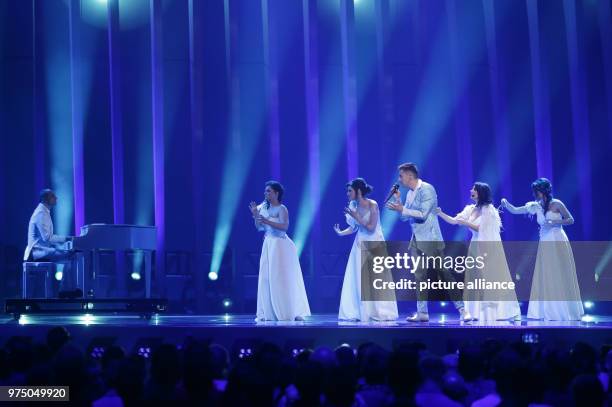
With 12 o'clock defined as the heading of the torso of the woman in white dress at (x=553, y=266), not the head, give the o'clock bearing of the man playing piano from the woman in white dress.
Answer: The man playing piano is roughly at 1 o'clock from the woman in white dress.

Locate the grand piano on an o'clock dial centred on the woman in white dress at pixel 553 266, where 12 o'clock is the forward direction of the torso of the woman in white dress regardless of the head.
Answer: The grand piano is roughly at 1 o'clock from the woman in white dress.

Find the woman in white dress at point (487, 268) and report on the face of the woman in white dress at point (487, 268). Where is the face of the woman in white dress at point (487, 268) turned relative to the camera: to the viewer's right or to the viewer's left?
to the viewer's left

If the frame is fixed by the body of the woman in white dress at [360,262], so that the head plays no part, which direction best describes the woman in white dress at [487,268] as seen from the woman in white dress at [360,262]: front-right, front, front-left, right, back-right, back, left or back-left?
back-left

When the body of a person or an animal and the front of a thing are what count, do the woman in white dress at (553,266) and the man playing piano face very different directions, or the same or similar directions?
very different directions

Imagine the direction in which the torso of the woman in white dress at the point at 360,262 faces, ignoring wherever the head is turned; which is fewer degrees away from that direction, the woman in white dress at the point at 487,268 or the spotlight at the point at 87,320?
the spotlight

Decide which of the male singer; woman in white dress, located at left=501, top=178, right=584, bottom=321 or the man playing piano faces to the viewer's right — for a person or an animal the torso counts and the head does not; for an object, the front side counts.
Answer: the man playing piano

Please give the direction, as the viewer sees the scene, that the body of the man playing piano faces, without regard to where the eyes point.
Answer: to the viewer's right

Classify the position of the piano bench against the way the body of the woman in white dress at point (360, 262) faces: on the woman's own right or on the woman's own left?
on the woman's own right

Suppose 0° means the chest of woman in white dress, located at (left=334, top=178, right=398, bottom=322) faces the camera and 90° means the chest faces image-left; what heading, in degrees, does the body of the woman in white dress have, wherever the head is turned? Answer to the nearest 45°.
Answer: approximately 45°

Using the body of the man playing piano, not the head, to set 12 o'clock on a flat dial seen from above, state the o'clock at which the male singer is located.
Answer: The male singer is roughly at 1 o'clock from the man playing piano.
